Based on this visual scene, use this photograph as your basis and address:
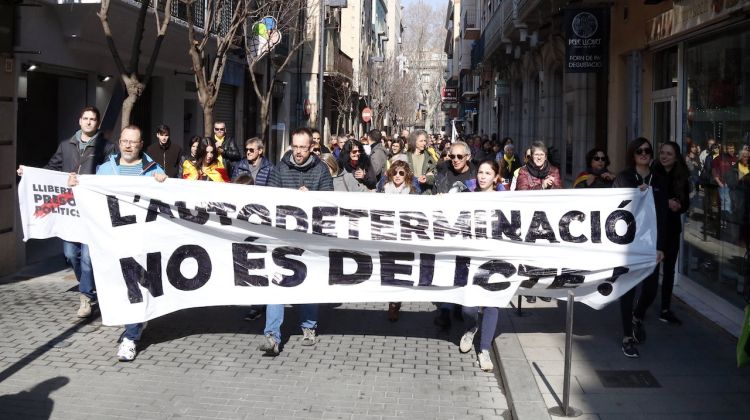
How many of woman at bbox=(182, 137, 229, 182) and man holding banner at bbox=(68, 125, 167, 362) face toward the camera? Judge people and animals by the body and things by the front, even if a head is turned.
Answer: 2

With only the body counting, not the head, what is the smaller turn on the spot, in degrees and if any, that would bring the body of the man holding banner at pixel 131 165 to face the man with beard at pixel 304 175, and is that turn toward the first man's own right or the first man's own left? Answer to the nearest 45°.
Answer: approximately 90° to the first man's own left

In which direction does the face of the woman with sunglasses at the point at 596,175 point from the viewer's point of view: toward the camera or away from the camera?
toward the camera

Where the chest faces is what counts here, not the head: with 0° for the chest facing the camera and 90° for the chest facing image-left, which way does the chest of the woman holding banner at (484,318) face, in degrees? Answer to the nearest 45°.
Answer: approximately 45°

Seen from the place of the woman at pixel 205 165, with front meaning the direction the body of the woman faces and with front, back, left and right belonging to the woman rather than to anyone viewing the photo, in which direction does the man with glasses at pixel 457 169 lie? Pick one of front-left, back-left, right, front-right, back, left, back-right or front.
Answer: front-left

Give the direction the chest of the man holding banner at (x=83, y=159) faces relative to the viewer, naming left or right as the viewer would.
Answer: facing the viewer

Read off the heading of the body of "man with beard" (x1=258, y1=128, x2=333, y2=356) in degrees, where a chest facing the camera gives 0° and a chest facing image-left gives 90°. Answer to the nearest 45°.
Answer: approximately 0°

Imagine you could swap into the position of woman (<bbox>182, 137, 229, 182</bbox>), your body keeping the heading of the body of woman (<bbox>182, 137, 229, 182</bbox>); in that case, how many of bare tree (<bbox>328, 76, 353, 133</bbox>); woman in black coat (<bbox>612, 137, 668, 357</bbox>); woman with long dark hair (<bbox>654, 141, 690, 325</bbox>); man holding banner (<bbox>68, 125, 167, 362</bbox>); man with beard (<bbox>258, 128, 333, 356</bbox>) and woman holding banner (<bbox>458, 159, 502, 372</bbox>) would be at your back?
1

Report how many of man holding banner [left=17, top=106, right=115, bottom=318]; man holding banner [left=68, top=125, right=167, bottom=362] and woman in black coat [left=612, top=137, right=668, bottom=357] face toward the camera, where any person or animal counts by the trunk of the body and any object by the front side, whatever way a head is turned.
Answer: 3

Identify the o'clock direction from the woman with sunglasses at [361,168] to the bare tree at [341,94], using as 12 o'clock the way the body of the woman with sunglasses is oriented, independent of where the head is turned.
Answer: The bare tree is roughly at 6 o'clock from the woman with sunglasses.

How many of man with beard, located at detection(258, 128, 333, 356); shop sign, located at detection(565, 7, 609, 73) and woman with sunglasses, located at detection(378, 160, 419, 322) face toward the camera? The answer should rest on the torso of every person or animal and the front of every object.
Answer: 3

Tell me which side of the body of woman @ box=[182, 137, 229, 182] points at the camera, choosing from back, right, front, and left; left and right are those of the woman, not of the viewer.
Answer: front

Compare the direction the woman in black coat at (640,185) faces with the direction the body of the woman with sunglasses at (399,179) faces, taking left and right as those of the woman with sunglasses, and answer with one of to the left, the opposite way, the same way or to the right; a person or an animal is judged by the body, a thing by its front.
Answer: the same way

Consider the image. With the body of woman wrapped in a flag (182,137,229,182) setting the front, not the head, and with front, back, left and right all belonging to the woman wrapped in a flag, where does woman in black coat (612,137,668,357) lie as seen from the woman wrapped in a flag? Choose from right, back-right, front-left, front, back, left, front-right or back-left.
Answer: front-left

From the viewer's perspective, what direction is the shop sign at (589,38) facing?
toward the camera

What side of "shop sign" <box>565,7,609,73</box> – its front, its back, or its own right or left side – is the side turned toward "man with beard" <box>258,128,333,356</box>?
front

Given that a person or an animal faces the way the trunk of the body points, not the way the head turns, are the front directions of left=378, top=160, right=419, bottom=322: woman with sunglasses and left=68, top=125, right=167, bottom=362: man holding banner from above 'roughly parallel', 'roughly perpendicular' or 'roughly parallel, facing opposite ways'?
roughly parallel

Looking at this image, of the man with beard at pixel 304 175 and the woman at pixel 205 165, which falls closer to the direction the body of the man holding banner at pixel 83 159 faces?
the man with beard
